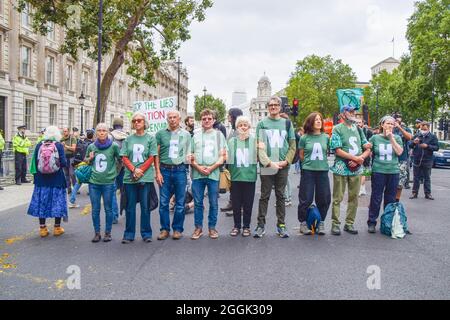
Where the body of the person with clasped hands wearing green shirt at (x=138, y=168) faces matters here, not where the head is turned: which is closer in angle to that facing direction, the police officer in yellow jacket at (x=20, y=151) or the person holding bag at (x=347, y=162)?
the person holding bag

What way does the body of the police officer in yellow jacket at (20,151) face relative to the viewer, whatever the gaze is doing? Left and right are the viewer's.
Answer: facing the viewer and to the right of the viewer

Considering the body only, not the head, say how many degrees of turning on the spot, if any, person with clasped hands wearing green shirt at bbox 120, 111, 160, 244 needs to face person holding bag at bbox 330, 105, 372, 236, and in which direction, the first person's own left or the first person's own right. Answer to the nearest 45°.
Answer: approximately 90° to the first person's own left

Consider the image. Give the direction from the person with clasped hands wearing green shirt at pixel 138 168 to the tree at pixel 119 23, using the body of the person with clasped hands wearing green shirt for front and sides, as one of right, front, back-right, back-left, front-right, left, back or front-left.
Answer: back

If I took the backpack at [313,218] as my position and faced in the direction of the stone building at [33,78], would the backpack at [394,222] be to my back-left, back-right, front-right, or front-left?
back-right

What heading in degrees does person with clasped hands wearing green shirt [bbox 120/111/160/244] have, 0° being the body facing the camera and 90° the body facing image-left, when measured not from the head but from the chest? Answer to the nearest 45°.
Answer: approximately 0°

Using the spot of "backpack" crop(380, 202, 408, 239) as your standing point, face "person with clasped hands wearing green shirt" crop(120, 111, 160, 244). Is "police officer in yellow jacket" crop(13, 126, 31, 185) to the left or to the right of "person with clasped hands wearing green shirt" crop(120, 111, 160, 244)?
right

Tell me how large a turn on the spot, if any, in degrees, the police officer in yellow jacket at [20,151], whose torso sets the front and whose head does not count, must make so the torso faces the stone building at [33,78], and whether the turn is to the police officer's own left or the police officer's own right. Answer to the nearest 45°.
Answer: approximately 135° to the police officer's own left

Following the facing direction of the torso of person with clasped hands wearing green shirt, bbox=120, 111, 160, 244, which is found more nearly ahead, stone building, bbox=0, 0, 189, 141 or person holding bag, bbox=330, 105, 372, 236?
the person holding bag

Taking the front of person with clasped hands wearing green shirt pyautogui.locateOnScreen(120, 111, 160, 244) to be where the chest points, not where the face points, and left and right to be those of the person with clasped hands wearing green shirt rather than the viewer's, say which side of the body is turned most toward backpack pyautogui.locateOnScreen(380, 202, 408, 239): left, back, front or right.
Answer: left

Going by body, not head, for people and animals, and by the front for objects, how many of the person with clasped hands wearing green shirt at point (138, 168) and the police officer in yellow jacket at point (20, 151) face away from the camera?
0

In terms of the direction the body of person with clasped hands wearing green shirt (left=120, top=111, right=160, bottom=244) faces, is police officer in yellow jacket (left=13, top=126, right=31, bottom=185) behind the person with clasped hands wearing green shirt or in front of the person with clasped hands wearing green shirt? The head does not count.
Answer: behind
